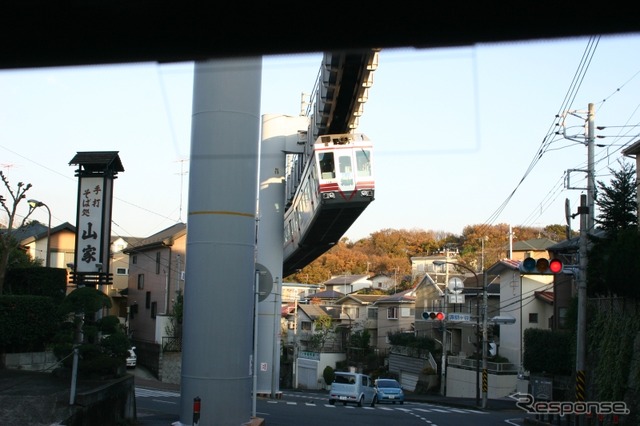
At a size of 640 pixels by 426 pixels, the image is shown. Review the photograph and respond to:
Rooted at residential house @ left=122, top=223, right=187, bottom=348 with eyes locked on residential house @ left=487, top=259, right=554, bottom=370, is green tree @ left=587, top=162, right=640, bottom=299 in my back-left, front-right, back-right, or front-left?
front-right

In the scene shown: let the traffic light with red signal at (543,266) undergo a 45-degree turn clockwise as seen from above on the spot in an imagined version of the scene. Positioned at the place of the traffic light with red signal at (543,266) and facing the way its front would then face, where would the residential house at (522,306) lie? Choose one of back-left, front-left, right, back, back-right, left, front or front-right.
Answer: back-right

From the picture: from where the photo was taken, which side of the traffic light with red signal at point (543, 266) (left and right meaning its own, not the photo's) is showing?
front

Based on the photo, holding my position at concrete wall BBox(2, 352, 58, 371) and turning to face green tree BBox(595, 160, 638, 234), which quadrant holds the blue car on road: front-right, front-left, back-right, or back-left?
front-left

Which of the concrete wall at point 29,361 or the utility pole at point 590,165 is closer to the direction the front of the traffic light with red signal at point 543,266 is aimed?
the concrete wall
